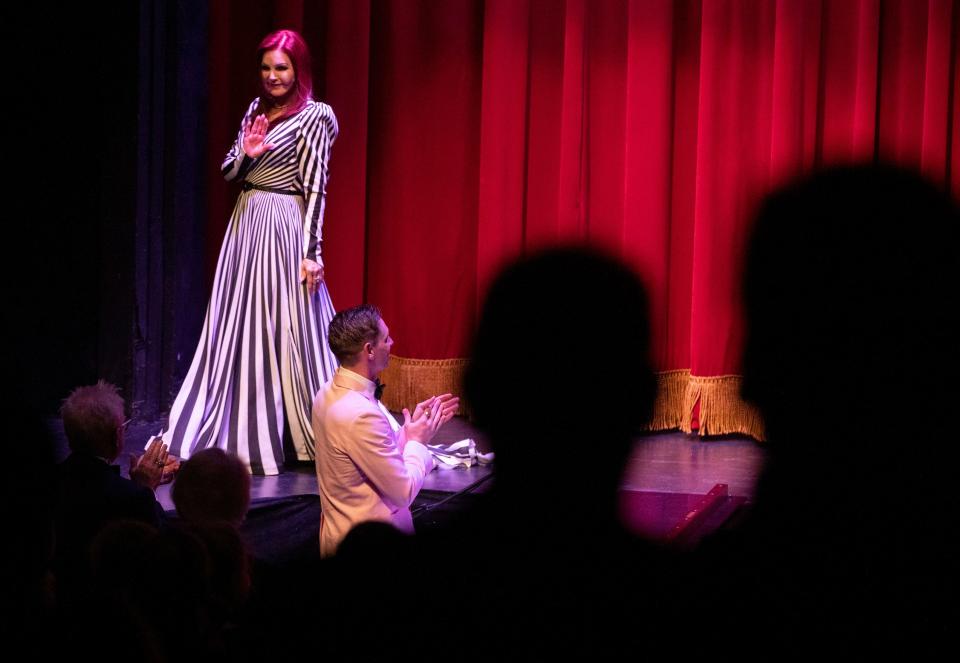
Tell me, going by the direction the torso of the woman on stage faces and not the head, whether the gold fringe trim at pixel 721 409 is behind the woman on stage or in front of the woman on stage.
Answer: behind

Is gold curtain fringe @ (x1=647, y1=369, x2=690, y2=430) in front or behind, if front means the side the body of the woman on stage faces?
behind

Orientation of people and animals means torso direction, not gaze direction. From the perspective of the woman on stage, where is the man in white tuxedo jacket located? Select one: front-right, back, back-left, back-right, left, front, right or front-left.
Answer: front-left

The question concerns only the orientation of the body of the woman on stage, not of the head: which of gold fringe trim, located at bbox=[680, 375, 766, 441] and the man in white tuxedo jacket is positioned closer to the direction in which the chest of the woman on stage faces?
the man in white tuxedo jacket

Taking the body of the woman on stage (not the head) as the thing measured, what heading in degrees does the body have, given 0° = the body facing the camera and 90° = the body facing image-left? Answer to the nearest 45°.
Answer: approximately 45°

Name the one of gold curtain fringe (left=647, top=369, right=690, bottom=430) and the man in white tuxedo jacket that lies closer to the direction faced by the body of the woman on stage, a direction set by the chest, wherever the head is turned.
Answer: the man in white tuxedo jacket

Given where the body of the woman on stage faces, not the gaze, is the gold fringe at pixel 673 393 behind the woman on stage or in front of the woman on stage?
behind

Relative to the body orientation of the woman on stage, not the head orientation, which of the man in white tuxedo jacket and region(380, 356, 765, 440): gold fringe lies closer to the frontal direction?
the man in white tuxedo jacket
